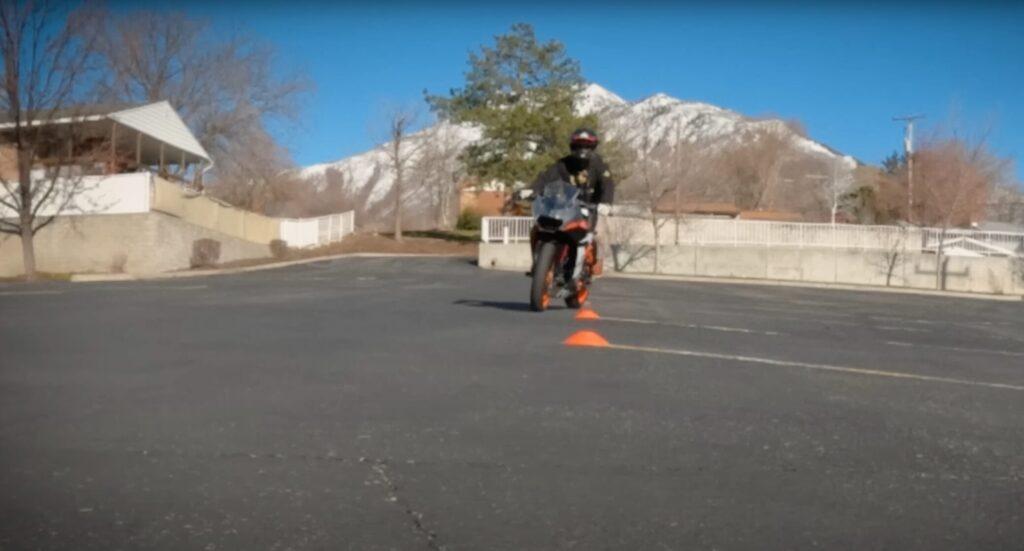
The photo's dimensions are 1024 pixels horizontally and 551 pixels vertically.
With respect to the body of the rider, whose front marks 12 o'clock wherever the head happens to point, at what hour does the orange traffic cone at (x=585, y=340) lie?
The orange traffic cone is roughly at 12 o'clock from the rider.

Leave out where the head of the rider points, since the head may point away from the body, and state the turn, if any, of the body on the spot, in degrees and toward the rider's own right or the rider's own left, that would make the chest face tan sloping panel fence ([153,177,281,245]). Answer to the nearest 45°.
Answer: approximately 135° to the rider's own right

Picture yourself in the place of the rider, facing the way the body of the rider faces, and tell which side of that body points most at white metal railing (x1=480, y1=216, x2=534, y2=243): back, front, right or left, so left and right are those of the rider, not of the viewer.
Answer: back

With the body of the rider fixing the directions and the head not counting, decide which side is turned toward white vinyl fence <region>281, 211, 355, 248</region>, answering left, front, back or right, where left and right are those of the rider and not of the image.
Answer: back

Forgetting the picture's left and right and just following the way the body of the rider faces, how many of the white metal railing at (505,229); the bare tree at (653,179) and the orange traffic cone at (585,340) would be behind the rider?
2

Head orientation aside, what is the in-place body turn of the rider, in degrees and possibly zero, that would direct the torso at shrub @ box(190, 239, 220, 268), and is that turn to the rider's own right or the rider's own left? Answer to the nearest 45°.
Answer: approximately 135° to the rider's own right

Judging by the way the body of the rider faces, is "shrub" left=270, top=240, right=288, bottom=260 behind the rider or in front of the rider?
behind

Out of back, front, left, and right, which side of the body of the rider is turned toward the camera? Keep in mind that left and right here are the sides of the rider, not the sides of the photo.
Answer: front

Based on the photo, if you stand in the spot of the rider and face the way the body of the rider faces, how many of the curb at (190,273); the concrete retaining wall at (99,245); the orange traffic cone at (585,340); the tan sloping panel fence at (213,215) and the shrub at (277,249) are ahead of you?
1

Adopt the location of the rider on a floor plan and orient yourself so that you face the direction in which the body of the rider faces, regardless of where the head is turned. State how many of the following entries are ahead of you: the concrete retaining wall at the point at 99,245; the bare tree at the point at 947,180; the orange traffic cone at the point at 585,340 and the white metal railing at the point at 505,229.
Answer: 1

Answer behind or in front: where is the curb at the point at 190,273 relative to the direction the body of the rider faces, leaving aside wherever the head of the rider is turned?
behind

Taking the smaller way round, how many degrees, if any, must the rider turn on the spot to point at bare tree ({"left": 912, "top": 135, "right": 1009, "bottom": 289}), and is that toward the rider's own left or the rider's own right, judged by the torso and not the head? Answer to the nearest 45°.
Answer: approximately 135° to the rider's own left

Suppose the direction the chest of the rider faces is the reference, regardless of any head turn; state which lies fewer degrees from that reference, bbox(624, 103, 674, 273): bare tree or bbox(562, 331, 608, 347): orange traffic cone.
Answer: the orange traffic cone
